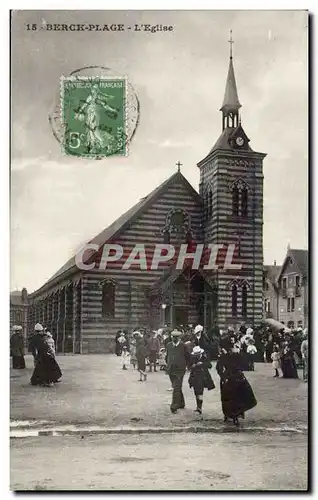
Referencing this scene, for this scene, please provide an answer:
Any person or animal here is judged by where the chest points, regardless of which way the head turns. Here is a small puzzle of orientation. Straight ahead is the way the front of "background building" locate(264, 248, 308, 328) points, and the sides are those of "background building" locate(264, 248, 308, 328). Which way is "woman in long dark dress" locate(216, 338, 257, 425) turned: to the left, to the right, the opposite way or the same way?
the same way

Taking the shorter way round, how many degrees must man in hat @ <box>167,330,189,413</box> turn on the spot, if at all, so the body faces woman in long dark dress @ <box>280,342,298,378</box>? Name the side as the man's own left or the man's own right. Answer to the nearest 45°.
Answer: approximately 90° to the man's own left

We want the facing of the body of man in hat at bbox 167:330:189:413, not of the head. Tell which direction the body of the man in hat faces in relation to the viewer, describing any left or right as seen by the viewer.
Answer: facing the viewer

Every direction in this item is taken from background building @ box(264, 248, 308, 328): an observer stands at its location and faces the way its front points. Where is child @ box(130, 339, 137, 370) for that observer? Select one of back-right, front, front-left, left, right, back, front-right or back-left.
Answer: front-right

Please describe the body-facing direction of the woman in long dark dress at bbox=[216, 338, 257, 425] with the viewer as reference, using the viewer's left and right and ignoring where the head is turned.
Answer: facing the viewer and to the left of the viewer
